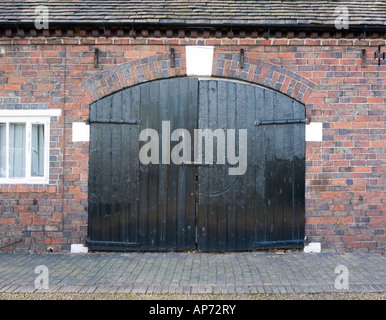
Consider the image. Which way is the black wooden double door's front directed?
toward the camera

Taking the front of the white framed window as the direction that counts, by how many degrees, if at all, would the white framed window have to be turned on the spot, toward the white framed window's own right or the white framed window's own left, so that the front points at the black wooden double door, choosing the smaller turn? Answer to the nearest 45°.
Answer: approximately 45° to the white framed window's own left

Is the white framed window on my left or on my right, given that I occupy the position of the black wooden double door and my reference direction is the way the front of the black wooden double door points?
on my right

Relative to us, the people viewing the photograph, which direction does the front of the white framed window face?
facing the viewer

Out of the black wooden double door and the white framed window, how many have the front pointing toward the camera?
2
